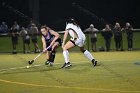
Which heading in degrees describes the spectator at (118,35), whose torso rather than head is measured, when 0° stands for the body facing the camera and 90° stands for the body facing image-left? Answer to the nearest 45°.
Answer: approximately 0°
